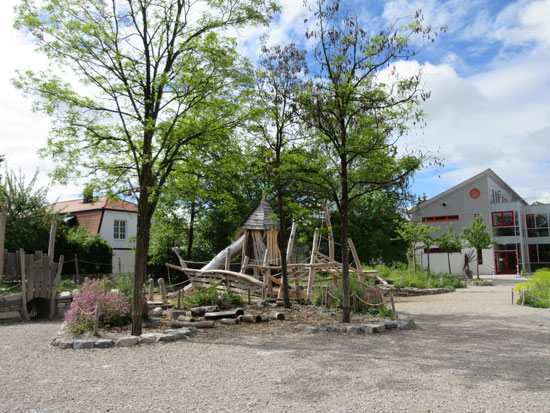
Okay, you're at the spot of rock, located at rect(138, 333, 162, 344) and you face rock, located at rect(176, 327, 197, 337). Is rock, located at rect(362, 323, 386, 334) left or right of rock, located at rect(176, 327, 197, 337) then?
right

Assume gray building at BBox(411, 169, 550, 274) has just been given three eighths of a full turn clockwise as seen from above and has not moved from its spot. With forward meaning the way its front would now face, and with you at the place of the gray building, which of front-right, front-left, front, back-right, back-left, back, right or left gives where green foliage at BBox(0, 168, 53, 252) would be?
left

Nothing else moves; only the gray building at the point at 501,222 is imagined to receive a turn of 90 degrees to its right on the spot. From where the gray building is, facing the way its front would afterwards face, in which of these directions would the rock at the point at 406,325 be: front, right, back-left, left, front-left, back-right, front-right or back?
left

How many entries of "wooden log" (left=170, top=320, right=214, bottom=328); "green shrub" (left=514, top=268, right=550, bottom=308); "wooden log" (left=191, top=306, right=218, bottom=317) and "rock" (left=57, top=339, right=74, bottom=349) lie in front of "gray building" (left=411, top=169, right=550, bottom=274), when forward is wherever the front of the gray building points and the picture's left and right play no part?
4

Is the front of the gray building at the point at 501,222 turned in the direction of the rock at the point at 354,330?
yes

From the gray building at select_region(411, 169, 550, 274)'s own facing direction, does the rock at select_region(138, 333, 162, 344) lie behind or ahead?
ahead

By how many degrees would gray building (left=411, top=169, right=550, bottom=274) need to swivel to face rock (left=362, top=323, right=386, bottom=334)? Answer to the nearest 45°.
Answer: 0° — it already faces it

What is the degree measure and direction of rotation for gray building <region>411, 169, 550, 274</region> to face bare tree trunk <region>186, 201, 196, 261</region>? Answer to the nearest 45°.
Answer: approximately 45° to its right

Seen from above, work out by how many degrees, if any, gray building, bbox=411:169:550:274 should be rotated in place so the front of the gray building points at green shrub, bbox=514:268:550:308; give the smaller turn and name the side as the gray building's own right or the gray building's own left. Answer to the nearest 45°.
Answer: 0° — it already faces it

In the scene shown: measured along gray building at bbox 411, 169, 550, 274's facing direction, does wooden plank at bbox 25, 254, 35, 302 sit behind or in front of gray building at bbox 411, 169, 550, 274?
in front

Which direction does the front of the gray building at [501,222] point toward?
toward the camera

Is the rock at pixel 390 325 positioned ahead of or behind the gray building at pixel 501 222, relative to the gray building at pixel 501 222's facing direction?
ahead

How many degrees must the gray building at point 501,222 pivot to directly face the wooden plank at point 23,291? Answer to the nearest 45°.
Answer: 0° — it already faces it

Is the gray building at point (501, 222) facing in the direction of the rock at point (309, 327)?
yes

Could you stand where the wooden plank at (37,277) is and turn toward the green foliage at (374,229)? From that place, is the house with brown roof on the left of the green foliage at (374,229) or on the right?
left

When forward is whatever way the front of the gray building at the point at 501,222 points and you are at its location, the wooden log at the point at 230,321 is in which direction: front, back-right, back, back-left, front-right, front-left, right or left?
front

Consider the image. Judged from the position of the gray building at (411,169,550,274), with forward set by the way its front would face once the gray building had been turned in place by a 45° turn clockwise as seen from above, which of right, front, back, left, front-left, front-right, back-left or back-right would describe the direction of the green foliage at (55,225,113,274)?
front

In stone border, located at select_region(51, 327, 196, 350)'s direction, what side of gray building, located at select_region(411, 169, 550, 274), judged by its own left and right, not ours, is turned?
front
